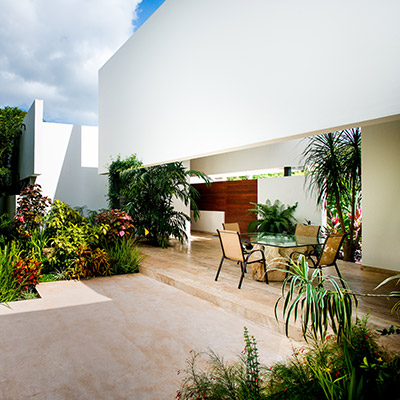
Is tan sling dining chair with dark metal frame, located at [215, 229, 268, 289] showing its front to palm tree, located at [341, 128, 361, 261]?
yes

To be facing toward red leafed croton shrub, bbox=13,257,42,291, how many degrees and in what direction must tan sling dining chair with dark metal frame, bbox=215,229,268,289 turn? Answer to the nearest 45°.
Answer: approximately 135° to its left

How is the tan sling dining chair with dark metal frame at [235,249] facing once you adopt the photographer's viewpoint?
facing away from the viewer and to the right of the viewer

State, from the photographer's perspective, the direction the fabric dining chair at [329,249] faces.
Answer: facing away from the viewer and to the left of the viewer

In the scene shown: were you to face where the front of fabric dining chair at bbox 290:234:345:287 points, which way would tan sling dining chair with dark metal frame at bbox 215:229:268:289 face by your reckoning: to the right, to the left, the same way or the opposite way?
to the right

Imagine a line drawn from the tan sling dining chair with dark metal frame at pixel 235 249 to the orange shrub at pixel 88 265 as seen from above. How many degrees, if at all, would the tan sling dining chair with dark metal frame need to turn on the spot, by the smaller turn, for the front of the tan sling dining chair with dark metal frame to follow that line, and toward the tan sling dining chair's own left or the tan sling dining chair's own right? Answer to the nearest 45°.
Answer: approximately 135° to the tan sling dining chair's own left

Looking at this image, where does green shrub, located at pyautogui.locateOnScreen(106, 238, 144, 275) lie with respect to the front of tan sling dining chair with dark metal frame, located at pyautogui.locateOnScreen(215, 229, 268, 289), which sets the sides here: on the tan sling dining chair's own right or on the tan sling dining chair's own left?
on the tan sling dining chair's own left

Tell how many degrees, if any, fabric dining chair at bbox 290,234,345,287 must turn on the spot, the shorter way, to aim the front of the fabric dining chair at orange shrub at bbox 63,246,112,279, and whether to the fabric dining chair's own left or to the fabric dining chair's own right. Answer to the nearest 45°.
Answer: approximately 45° to the fabric dining chair's own left

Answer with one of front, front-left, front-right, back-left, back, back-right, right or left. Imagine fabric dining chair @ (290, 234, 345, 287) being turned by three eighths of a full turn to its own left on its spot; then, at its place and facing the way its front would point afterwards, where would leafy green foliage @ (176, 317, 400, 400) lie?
front

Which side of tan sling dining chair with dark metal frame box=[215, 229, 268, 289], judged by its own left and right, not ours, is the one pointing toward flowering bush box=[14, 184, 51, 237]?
left

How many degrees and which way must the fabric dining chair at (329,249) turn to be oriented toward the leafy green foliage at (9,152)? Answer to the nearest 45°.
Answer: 0° — it already faces it

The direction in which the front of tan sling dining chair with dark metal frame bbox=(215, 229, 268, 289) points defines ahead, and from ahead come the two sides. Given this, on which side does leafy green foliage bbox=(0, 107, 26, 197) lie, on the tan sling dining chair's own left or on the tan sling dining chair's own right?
on the tan sling dining chair's own left
